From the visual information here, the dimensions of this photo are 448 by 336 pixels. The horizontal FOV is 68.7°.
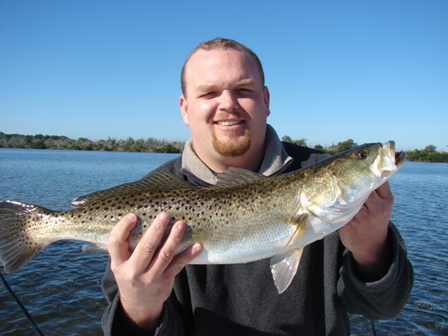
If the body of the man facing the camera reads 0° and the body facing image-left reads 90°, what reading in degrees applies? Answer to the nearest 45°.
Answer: approximately 0°

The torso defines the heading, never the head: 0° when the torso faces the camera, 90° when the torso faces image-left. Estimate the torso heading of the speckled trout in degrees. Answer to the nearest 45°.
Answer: approximately 270°
